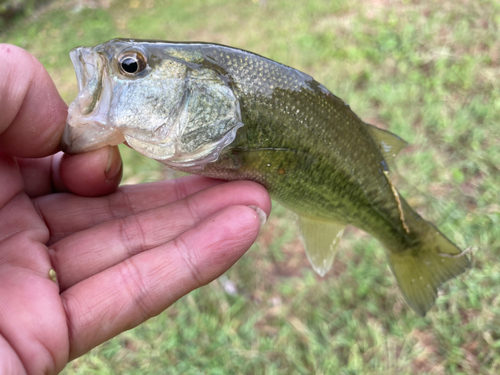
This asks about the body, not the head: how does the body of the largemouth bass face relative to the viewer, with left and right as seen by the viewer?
facing to the left of the viewer
